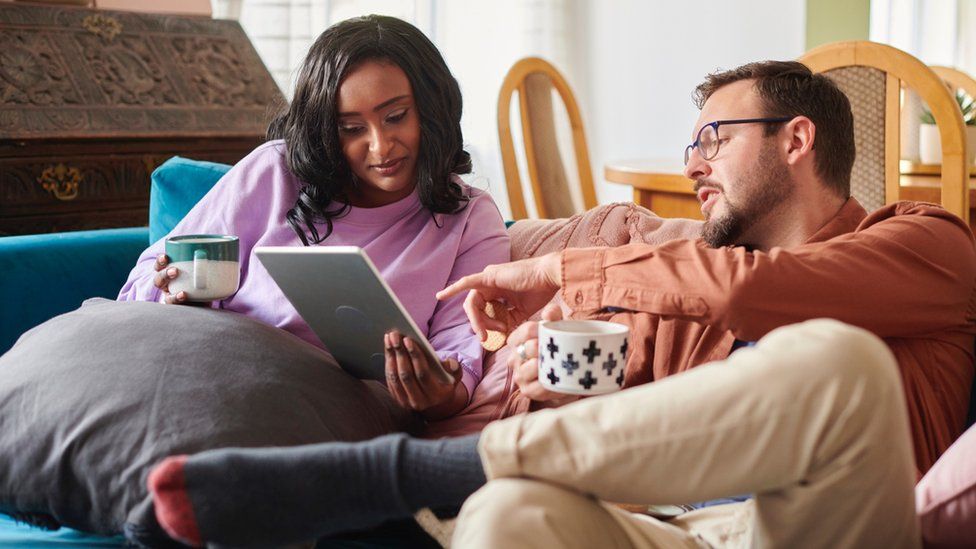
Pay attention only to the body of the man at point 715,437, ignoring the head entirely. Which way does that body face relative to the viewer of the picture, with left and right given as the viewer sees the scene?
facing to the left of the viewer

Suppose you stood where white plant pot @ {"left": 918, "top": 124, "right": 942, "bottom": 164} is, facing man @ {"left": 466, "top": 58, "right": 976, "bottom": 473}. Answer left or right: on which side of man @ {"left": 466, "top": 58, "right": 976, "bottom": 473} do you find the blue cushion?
right

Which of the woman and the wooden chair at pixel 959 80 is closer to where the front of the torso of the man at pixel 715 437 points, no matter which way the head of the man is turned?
the woman

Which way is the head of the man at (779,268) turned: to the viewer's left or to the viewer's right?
to the viewer's left

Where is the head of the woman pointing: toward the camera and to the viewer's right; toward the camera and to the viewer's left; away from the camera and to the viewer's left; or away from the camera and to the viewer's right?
toward the camera and to the viewer's right

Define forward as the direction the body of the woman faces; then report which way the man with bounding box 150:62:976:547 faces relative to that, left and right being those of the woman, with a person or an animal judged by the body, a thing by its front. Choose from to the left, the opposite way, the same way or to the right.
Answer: to the right

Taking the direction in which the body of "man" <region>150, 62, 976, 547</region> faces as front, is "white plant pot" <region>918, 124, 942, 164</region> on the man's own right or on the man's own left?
on the man's own right

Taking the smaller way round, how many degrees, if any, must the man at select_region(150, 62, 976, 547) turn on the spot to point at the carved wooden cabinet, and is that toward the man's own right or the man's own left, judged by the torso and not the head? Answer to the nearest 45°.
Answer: approximately 45° to the man's own right

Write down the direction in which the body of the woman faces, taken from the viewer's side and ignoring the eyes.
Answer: toward the camera

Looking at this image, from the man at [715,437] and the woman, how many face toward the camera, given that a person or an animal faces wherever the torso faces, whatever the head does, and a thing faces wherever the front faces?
1
